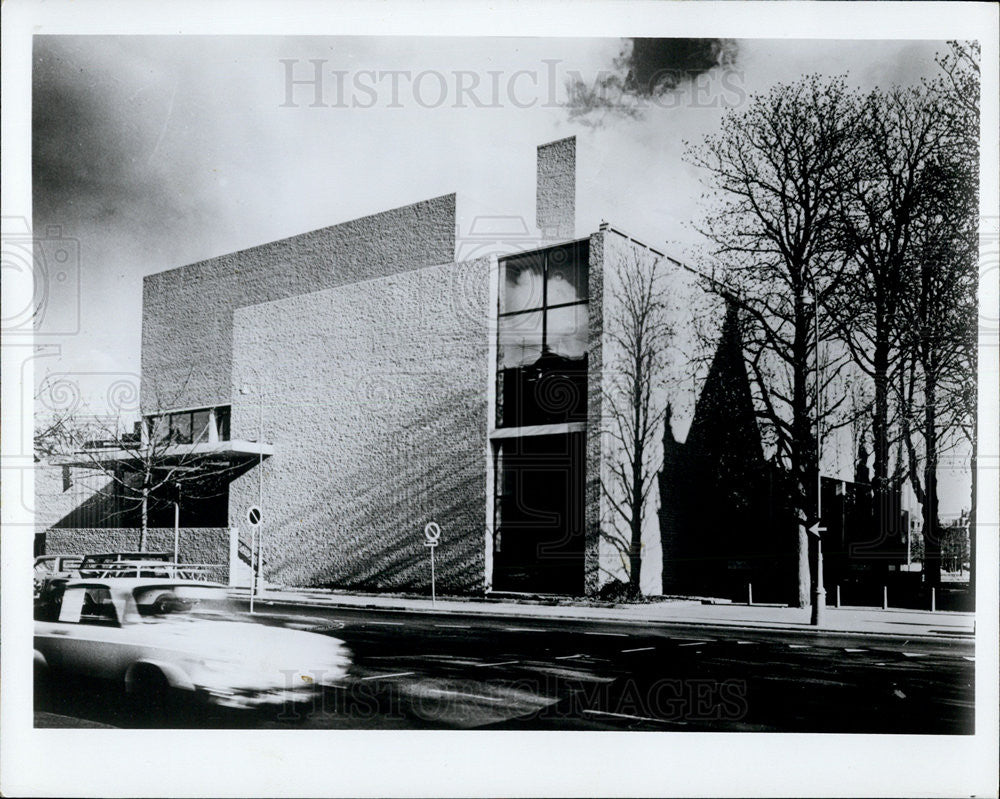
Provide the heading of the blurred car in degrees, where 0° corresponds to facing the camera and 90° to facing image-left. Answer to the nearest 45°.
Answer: approximately 315°

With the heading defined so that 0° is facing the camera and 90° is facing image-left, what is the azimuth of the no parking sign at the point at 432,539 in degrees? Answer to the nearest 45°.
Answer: approximately 0°

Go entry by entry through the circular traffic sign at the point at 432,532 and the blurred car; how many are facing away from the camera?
0

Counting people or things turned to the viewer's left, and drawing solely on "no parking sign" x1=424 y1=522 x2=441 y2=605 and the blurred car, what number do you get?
0

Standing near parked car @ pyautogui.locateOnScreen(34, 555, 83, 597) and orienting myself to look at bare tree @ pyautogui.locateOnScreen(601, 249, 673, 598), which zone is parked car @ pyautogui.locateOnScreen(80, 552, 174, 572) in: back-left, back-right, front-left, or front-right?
front-left

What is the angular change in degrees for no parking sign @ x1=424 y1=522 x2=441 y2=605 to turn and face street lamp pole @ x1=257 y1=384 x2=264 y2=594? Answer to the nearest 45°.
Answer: approximately 90° to its right

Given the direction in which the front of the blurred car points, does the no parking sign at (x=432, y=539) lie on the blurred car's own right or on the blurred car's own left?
on the blurred car's own left

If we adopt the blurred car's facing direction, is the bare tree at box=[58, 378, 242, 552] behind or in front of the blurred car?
behind

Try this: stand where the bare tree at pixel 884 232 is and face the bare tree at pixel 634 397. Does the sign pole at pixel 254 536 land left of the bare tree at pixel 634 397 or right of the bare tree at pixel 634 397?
left
